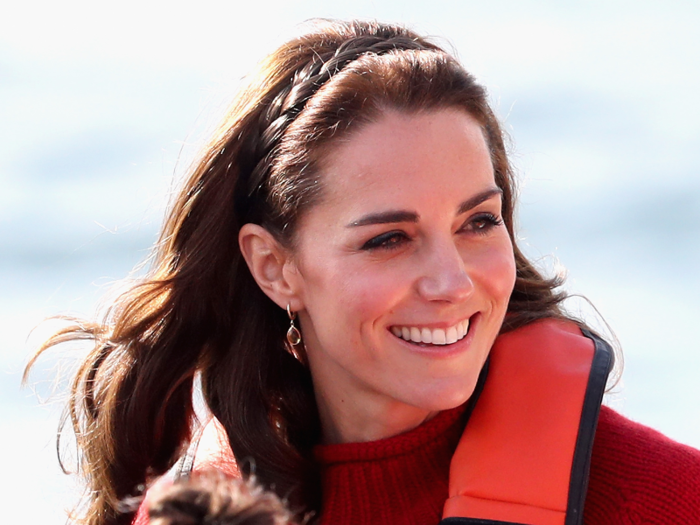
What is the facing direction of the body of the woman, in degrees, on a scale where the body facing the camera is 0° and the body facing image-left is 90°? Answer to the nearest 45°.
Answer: approximately 315°

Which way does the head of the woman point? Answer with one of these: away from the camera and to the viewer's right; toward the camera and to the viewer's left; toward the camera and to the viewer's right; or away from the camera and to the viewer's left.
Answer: toward the camera and to the viewer's right
